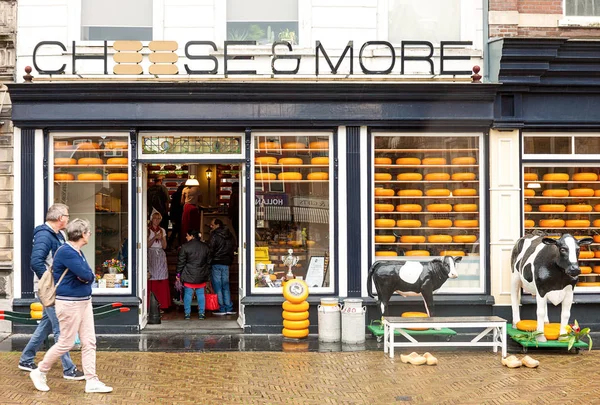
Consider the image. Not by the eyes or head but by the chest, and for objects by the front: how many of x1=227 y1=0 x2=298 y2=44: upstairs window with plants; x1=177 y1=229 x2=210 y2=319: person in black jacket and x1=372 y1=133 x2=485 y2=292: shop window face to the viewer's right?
0

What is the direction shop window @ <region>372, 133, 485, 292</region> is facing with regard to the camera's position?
facing the viewer

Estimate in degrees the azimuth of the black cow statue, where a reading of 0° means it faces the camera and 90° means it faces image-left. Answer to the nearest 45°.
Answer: approximately 270°

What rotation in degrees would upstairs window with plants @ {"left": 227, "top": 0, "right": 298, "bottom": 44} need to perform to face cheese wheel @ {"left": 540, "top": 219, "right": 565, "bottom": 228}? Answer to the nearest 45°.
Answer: approximately 90° to its left

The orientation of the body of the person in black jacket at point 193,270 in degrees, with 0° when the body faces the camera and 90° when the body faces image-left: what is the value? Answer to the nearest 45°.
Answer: approximately 180°

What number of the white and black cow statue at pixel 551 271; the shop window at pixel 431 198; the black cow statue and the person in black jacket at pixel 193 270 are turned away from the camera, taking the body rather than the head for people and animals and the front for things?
1

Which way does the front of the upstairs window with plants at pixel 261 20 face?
toward the camera

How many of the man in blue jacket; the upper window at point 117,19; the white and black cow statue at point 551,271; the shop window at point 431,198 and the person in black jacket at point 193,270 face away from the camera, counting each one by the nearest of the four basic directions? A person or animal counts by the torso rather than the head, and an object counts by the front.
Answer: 1

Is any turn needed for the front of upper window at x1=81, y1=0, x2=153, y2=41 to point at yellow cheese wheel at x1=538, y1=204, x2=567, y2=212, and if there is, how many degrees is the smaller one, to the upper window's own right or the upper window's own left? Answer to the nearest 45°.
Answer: approximately 90° to the upper window's own left
